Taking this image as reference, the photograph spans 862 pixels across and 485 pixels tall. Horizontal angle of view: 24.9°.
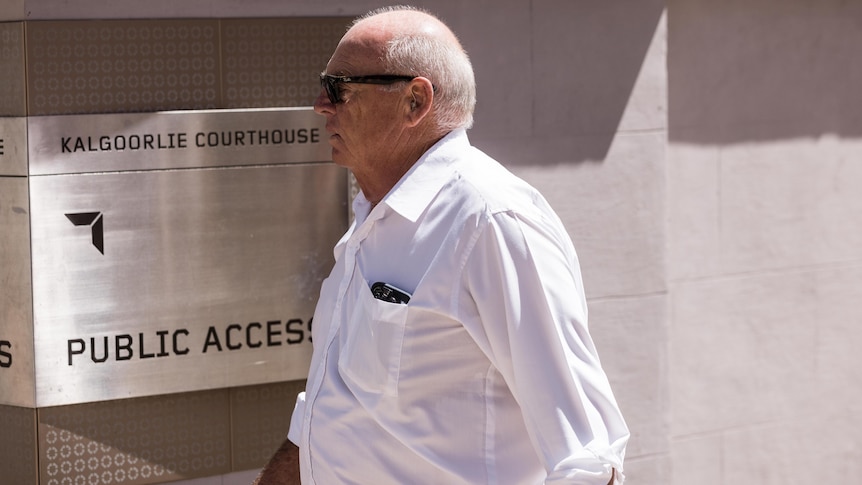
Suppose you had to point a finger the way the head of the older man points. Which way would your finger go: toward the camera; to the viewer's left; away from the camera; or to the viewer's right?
to the viewer's left

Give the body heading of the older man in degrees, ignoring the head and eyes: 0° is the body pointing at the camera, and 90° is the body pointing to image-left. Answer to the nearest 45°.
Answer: approximately 90°

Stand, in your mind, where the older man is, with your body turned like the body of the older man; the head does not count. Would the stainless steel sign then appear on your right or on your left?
on your right
